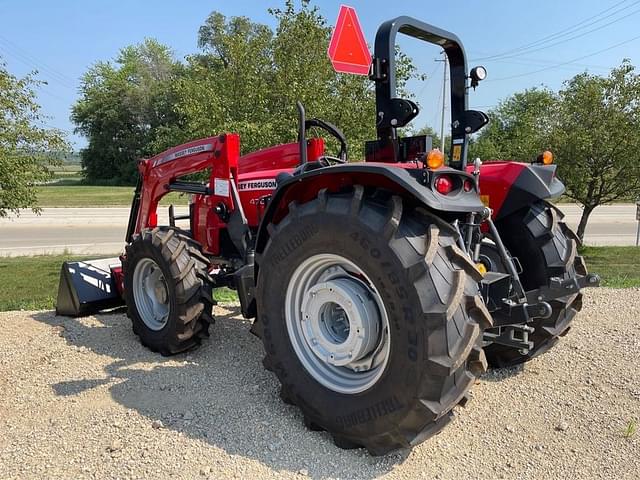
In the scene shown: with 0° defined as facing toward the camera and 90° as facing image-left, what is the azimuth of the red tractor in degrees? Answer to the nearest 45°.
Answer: approximately 135°

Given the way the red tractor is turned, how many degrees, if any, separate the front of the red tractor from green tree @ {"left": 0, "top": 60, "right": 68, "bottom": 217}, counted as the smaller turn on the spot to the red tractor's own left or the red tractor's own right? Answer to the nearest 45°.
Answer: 0° — it already faces it

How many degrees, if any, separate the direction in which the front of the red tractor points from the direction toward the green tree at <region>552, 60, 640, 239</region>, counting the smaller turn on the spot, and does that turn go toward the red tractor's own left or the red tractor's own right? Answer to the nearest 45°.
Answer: approximately 90° to the red tractor's own right

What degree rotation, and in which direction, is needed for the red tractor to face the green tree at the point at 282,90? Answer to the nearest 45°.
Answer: approximately 45° to its right

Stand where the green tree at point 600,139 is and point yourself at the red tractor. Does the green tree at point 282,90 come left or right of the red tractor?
right
